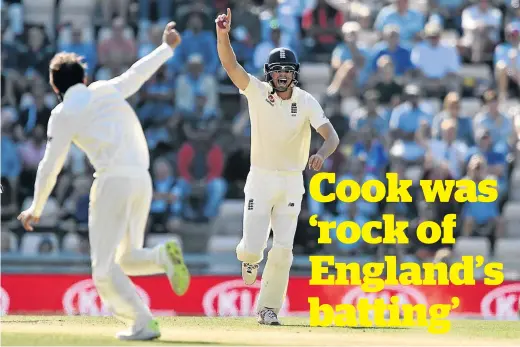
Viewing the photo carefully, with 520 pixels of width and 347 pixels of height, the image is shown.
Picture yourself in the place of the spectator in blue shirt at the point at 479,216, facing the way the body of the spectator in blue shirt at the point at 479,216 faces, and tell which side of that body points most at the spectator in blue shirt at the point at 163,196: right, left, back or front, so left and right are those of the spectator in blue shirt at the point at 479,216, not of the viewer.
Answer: right

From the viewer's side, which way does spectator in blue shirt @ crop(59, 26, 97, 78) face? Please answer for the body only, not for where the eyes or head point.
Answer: toward the camera

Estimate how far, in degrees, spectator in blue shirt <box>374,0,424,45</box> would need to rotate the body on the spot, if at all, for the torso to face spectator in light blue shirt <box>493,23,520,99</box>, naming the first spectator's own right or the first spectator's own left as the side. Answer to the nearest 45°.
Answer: approximately 90° to the first spectator's own left

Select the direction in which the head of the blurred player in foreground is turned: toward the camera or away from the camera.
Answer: away from the camera

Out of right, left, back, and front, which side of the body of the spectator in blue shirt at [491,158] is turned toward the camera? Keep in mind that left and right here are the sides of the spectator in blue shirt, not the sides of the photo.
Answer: front

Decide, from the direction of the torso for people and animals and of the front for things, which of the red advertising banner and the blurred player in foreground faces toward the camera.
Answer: the red advertising banner

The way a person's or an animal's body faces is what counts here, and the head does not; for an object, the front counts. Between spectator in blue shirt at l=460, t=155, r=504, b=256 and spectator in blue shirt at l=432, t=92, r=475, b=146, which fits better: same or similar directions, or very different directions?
same or similar directions

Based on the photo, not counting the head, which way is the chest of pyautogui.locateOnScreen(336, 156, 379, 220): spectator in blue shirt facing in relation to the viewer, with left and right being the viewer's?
facing the viewer

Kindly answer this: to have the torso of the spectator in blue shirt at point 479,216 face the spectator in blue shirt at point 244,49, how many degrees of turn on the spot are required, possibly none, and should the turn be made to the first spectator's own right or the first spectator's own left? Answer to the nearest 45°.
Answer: approximately 90° to the first spectator's own right

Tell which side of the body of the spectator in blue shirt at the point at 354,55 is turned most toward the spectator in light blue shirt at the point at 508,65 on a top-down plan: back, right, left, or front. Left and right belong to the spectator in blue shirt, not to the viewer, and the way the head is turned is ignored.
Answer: left

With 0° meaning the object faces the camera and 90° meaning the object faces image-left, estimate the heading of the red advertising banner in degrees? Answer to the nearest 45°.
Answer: approximately 0°

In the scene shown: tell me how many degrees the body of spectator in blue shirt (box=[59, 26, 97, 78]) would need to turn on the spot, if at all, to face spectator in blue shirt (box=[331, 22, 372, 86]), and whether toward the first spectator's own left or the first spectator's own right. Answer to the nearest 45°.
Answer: approximately 90° to the first spectator's own left

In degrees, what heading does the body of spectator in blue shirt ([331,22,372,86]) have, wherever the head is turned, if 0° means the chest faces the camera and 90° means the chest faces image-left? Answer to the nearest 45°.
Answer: approximately 0°

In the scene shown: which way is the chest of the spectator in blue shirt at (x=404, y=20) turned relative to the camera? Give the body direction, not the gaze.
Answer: toward the camera
